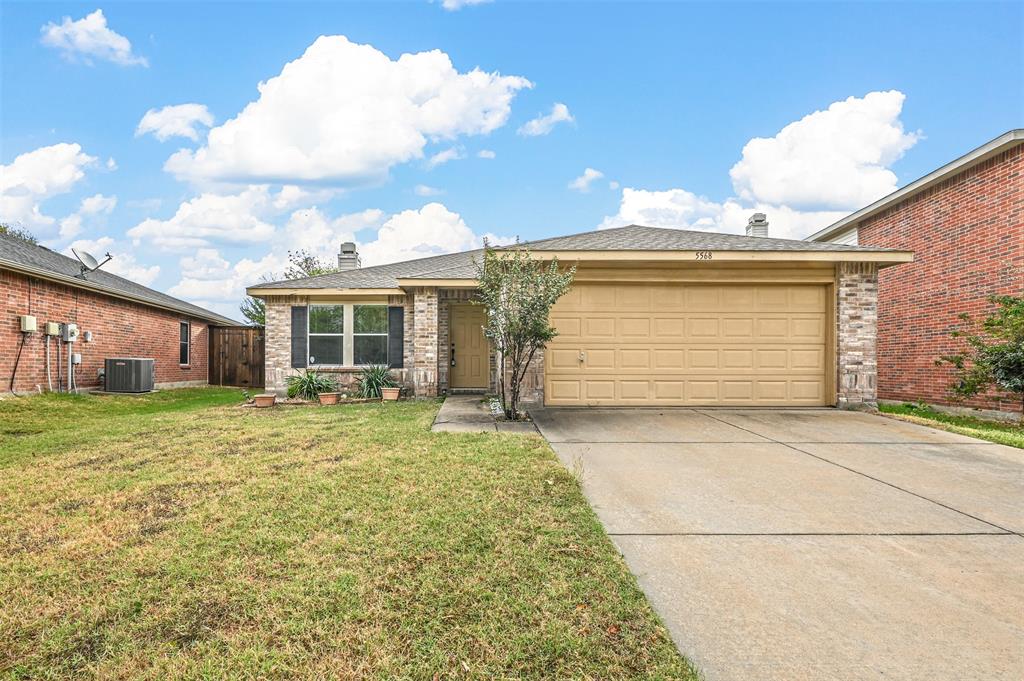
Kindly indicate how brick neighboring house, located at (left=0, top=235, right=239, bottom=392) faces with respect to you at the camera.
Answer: facing the viewer and to the left of the viewer

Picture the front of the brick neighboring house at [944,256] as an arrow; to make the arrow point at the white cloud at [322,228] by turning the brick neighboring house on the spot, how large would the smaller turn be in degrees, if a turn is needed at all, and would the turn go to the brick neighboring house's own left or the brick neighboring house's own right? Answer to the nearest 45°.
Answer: approximately 135° to the brick neighboring house's own right

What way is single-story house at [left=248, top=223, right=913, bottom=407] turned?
toward the camera

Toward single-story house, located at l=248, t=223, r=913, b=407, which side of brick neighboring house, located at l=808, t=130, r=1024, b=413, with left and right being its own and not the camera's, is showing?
right

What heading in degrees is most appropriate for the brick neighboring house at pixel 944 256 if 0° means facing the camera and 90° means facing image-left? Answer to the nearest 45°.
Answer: approximately 315°

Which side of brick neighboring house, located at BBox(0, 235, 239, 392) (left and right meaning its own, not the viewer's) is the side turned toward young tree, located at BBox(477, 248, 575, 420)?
left

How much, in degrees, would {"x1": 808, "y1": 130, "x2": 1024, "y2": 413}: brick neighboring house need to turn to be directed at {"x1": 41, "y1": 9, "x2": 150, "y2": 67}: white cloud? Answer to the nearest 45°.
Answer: approximately 90° to its right

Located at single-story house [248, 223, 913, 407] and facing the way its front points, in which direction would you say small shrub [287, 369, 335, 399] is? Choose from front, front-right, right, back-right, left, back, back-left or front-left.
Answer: right

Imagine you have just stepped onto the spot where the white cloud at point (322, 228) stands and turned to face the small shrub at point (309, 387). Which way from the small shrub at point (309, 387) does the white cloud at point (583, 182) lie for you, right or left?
left

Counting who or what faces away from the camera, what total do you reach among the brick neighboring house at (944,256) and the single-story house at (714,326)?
0

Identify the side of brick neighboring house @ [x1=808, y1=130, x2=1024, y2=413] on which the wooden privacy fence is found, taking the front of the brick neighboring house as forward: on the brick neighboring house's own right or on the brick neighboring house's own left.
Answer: on the brick neighboring house's own right

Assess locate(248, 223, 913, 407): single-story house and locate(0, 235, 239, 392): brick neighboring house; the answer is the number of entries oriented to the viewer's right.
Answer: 0
